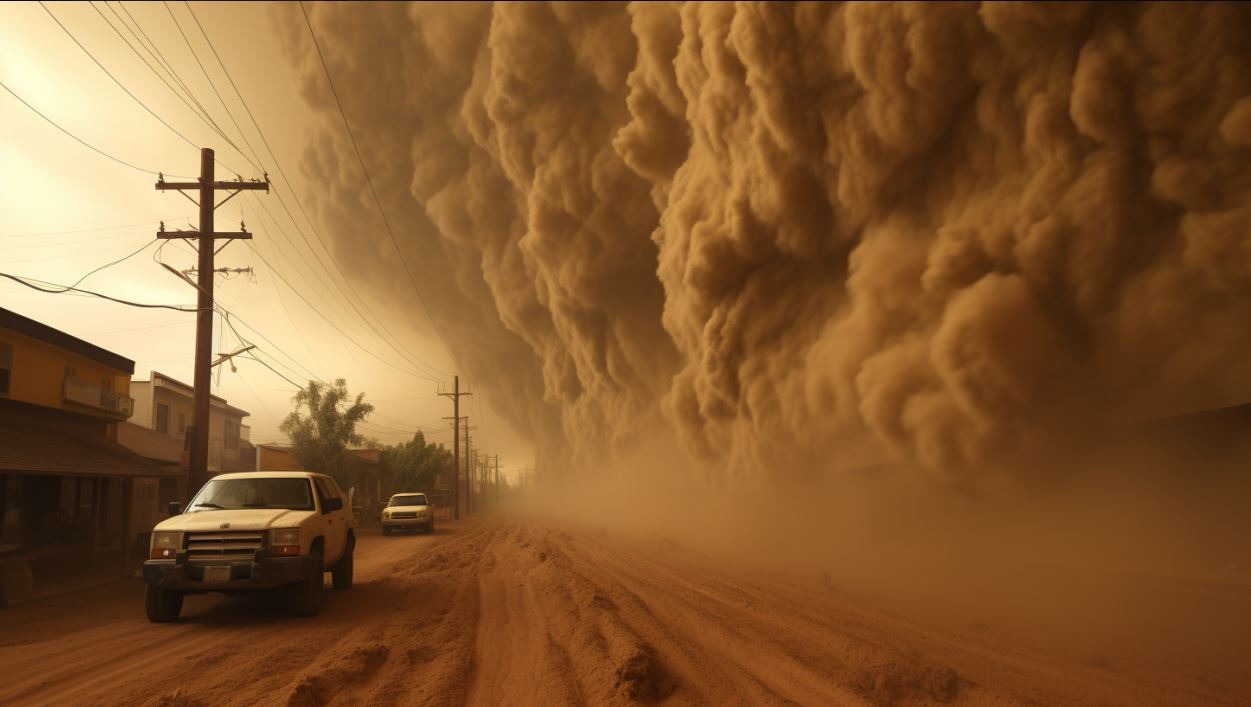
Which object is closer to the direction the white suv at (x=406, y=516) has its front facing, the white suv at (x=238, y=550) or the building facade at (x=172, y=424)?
the white suv at (x=238, y=550)

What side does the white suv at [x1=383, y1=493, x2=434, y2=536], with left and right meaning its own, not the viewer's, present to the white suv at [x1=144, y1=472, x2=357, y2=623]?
front

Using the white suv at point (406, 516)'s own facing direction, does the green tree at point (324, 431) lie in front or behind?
behind

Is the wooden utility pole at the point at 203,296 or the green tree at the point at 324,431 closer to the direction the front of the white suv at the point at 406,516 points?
the wooden utility pole

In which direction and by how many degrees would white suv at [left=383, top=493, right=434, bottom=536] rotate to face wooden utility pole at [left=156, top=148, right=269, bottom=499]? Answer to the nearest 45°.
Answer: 0° — it already faces it

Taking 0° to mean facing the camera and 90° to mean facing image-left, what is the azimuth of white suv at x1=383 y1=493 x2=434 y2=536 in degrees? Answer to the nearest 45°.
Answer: approximately 0°

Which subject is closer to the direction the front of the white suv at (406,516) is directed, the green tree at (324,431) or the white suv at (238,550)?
the white suv at (238,550)
